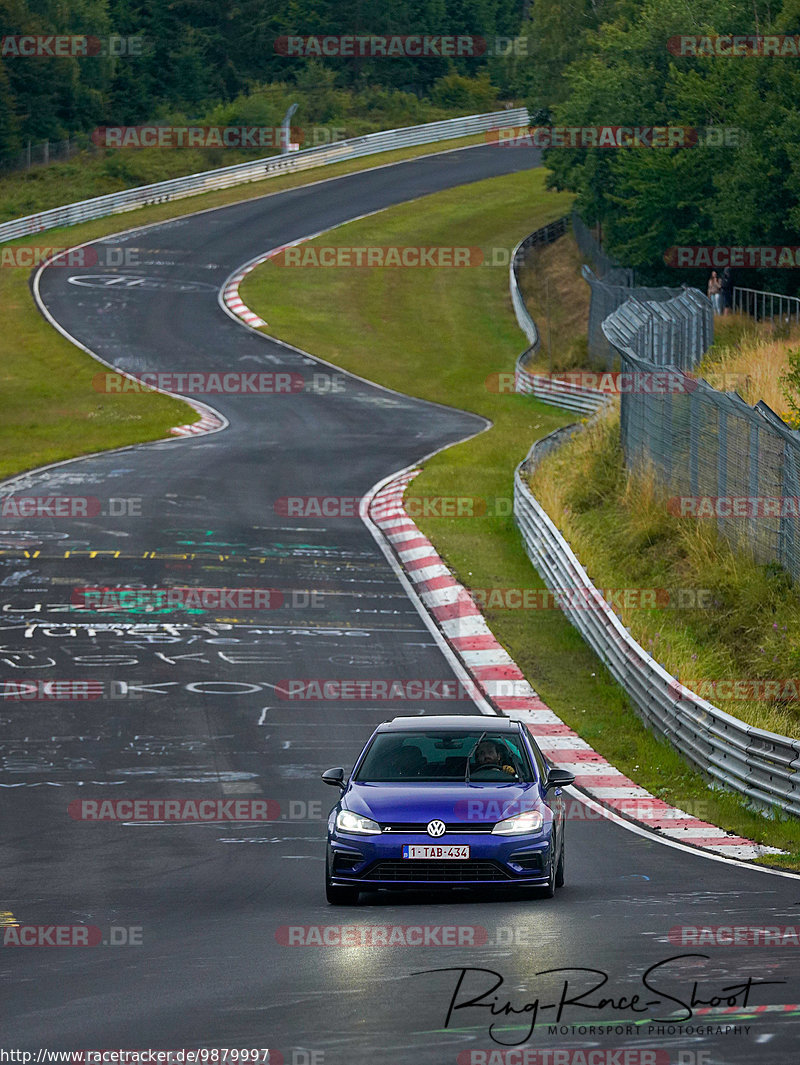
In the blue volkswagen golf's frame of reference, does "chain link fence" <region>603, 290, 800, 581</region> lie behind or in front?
behind

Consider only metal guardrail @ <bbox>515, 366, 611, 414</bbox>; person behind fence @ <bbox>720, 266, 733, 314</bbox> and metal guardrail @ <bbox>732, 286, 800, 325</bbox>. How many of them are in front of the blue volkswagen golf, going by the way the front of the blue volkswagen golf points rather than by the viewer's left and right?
0

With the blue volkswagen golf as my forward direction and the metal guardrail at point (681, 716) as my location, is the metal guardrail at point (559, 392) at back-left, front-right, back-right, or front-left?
back-right

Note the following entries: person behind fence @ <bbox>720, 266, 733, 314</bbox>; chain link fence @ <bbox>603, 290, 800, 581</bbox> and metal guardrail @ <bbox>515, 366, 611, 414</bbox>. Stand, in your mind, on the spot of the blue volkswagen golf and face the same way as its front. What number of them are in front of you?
0

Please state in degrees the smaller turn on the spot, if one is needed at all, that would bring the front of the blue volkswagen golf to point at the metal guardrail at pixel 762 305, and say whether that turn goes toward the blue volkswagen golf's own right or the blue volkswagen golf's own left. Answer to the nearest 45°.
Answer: approximately 180°

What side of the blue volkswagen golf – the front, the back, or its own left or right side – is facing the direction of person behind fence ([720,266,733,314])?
back

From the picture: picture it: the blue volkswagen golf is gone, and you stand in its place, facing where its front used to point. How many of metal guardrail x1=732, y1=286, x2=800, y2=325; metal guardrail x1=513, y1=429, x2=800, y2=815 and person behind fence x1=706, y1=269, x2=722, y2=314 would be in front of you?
0

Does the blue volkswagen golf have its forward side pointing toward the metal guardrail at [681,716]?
no

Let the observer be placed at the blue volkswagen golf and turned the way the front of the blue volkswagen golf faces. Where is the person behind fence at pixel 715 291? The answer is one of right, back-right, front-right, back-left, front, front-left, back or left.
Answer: back

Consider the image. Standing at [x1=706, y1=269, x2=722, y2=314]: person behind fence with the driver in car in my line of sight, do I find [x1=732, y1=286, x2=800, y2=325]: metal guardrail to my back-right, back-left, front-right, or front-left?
front-left

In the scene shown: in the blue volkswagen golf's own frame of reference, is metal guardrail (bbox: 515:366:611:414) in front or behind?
behind

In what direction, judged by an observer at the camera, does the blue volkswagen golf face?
facing the viewer

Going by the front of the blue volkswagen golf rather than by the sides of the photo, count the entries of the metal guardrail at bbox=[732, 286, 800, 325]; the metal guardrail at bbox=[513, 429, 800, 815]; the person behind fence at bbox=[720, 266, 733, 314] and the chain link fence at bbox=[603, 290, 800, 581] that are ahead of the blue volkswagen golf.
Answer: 0

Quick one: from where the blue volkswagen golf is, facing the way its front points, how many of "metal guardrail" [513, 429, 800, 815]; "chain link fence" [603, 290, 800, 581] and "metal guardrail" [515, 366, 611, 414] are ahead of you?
0

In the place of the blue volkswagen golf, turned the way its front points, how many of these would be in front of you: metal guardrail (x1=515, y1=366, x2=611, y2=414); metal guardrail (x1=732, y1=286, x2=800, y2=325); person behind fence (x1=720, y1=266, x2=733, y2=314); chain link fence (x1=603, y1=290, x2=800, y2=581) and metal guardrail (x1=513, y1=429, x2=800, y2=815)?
0
